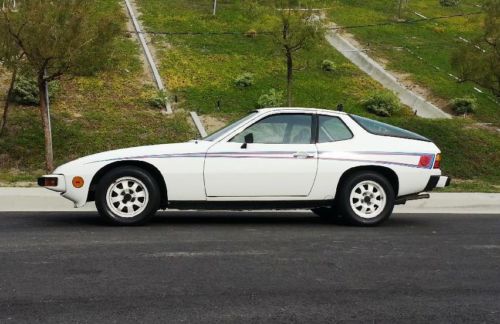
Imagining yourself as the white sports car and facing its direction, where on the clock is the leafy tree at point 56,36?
The leafy tree is roughly at 2 o'clock from the white sports car.

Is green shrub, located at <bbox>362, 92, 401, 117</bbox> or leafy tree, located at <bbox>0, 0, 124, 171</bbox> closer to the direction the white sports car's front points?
the leafy tree

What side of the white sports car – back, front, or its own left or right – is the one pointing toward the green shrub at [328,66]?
right

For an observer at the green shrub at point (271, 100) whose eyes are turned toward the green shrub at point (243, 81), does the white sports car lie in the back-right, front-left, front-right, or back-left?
back-left

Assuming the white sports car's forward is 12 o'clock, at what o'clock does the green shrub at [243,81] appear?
The green shrub is roughly at 3 o'clock from the white sports car.

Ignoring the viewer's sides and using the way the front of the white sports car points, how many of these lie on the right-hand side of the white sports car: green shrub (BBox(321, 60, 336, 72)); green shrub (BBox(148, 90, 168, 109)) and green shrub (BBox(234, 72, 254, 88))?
3

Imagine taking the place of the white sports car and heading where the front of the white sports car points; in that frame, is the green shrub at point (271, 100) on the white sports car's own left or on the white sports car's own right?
on the white sports car's own right

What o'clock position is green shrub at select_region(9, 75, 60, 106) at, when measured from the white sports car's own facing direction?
The green shrub is roughly at 2 o'clock from the white sports car.

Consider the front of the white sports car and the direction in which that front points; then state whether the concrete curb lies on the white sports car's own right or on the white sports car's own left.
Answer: on the white sports car's own right

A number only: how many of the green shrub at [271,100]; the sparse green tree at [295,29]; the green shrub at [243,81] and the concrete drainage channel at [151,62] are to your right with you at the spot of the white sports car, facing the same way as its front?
4

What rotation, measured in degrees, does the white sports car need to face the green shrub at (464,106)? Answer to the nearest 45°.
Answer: approximately 135° to its right

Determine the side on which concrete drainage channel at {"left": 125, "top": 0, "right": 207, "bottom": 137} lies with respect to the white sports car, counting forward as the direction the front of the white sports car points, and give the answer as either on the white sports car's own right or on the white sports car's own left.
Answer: on the white sports car's own right

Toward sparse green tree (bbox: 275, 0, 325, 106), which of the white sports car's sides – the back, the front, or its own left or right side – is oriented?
right

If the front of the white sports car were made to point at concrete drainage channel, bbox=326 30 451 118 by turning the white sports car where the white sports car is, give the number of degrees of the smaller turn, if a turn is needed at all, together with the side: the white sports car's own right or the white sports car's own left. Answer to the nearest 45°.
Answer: approximately 90° to the white sports car's own right

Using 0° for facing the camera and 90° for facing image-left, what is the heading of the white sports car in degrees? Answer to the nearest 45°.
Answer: approximately 90°
